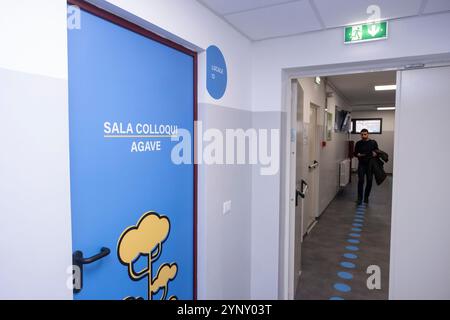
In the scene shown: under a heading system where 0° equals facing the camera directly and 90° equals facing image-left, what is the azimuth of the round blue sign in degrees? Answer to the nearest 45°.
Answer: approximately 315°

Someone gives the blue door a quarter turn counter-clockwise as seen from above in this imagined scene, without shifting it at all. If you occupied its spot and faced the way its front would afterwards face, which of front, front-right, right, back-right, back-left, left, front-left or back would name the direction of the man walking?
front

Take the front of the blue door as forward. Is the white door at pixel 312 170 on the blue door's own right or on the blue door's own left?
on the blue door's own left

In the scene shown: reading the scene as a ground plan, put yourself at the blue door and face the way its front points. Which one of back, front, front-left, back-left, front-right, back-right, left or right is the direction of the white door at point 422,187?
front-left

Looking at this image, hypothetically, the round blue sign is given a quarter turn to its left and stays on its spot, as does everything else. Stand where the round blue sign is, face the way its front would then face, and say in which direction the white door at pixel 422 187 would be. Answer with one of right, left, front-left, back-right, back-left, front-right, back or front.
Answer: front-right

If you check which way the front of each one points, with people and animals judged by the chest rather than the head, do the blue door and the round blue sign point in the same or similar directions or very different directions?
same or similar directions

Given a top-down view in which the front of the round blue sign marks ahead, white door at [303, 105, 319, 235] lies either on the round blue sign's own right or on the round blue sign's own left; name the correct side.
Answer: on the round blue sign's own left

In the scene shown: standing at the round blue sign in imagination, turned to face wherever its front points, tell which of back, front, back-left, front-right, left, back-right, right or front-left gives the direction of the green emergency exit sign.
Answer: front-left

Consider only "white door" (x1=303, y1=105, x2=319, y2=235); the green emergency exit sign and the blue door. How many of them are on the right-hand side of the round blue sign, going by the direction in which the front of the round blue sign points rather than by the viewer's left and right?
1

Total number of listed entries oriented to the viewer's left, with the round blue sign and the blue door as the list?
0
